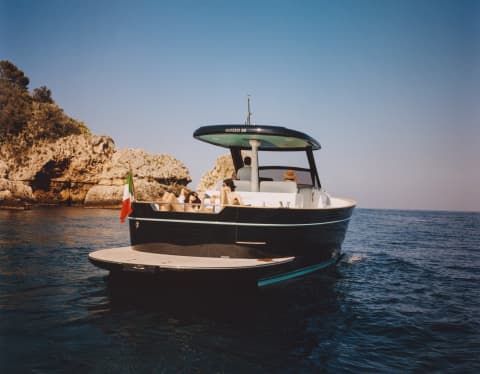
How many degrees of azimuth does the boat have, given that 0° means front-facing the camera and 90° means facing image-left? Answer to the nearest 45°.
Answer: approximately 225°
